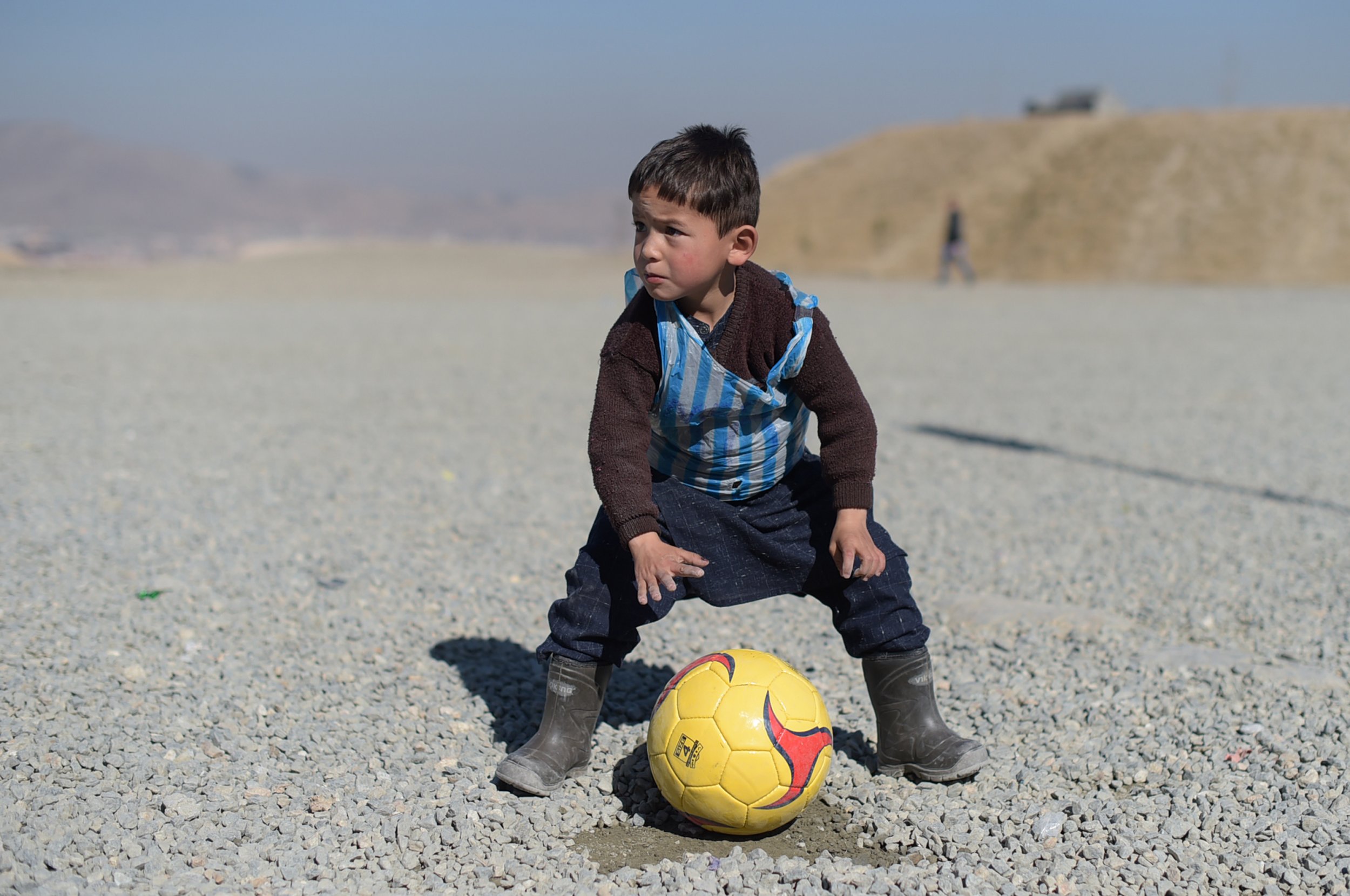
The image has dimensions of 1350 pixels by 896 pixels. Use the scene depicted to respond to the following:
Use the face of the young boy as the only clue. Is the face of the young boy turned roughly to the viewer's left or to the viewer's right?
to the viewer's left

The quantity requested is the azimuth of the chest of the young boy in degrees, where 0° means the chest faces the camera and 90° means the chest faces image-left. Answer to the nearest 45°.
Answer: approximately 0°

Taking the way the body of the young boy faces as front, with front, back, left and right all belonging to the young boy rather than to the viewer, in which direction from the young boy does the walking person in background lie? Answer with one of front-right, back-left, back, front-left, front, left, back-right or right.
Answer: back
